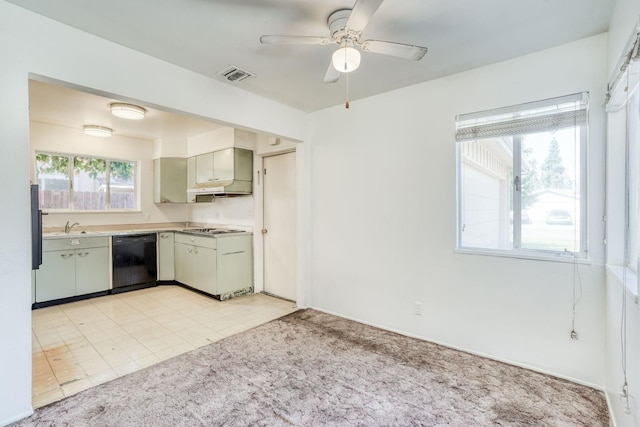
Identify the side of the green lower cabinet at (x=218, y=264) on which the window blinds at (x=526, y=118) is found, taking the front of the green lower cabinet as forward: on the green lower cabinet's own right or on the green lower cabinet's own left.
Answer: on the green lower cabinet's own left

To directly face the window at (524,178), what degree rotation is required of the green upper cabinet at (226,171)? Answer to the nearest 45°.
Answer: approximately 90° to its left

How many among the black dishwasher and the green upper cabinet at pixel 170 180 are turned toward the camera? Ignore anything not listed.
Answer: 2

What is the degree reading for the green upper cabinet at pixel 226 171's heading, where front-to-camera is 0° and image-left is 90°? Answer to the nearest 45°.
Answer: approximately 45°

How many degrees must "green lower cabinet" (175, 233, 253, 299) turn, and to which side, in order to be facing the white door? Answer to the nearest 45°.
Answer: approximately 135° to its left

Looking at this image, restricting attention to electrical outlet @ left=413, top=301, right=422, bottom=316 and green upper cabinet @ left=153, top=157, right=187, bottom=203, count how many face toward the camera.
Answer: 2

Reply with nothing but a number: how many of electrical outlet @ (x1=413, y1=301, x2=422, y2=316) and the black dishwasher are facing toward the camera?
2

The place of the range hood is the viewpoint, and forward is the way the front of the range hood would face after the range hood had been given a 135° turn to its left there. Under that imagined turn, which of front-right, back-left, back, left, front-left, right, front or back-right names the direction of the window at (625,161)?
front-right

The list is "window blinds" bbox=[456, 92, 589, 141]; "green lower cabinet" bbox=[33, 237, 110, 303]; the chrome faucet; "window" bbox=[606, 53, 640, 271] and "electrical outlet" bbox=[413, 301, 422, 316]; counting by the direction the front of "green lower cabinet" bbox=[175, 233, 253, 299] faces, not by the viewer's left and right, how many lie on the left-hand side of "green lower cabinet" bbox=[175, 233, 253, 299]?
3

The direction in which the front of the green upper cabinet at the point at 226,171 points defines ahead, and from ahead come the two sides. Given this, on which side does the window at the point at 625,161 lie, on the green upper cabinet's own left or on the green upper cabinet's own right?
on the green upper cabinet's own left

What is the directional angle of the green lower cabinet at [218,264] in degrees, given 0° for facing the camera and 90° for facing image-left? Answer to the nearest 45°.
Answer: approximately 45°
